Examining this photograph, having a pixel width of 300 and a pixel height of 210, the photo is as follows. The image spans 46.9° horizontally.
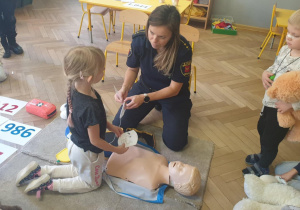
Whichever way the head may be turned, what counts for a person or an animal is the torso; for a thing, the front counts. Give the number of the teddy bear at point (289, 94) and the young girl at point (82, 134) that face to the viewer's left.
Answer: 1

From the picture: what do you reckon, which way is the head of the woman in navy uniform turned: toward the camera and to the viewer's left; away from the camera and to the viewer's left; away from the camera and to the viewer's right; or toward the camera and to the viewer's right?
toward the camera and to the viewer's left

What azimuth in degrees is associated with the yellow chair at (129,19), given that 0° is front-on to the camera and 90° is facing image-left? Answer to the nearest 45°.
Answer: approximately 45°

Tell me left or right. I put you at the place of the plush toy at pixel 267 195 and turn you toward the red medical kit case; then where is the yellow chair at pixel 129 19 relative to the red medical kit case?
right

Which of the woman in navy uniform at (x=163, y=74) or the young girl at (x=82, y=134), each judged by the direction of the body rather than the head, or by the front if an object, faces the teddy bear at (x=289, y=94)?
the young girl

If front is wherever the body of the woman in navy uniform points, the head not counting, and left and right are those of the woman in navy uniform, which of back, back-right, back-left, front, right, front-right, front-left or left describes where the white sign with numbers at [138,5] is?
back-right

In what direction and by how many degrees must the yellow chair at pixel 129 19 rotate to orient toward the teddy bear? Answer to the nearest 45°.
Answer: approximately 90° to its left

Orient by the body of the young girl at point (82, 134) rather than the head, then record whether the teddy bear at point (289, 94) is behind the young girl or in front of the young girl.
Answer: in front

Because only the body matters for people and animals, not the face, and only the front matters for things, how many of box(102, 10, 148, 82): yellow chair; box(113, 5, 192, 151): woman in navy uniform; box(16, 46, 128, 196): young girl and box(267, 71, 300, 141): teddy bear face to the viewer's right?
1

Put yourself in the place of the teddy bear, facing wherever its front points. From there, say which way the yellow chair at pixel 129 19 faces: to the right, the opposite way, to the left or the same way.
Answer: to the left

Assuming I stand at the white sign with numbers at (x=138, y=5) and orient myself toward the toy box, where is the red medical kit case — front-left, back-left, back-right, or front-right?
back-right

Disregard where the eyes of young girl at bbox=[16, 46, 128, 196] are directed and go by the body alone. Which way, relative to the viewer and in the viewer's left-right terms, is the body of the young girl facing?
facing to the right of the viewer

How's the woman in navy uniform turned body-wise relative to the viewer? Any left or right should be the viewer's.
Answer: facing the viewer and to the left of the viewer
